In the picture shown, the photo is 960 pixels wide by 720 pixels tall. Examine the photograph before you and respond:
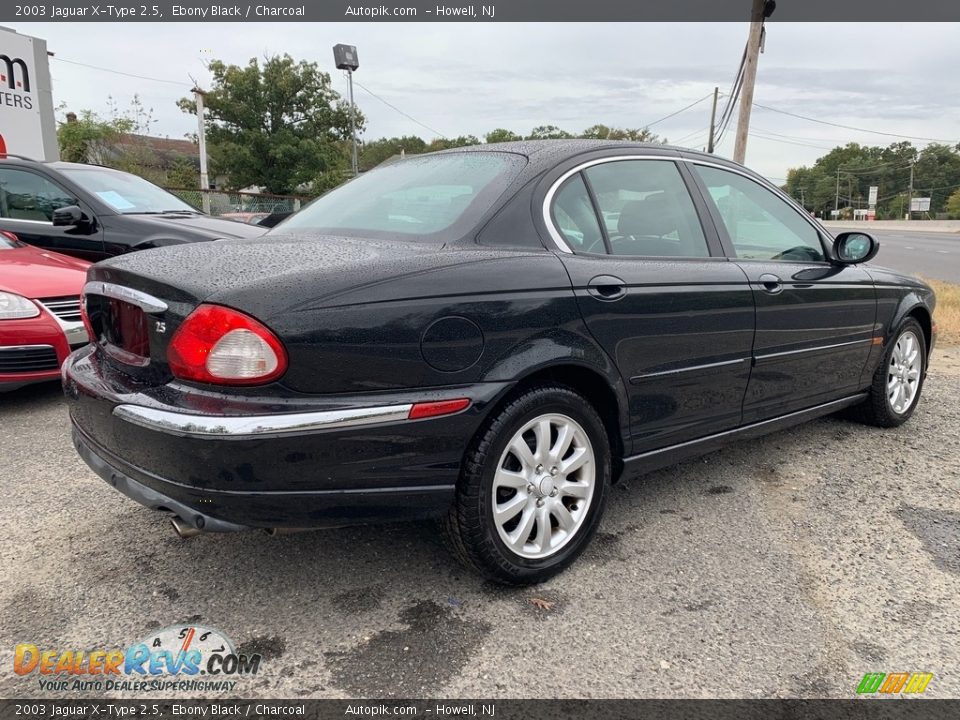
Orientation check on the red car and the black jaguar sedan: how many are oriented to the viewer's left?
0

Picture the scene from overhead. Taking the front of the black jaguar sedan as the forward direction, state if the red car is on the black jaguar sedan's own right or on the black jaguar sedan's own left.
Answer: on the black jaguar sedan's own left

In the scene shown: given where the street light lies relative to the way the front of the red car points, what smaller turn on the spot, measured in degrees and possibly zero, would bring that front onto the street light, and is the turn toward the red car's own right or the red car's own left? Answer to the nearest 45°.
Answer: approximately 90° to the red car's own left

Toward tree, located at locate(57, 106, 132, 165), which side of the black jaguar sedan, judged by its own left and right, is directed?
left

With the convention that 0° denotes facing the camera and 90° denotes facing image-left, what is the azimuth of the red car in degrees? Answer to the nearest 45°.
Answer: approximately 315°

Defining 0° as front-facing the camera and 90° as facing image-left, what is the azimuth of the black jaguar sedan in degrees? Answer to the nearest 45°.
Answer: approximately 225°

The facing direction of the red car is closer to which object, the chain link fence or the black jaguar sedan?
the black jaguar sedan

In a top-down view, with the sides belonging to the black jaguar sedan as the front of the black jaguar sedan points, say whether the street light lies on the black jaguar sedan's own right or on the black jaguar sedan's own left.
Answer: on the black jaguar sedan's own left

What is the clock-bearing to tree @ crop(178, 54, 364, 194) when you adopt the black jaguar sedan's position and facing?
The tree is roughly at 10 o'clock from the black jaguar sedan.

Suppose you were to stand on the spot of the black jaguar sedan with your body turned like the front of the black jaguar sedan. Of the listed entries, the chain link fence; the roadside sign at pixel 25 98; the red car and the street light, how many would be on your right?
0

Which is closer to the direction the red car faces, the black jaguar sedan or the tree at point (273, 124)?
the black jaguar sedan

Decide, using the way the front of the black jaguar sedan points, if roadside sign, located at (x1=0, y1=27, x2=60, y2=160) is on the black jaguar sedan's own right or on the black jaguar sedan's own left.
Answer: on the black jaguar sedan's own left

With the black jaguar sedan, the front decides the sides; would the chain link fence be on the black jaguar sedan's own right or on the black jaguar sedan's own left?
on the black jaguar sedan's own left

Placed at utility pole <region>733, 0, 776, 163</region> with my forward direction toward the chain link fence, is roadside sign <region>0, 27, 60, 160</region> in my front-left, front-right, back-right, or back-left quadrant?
front-left
